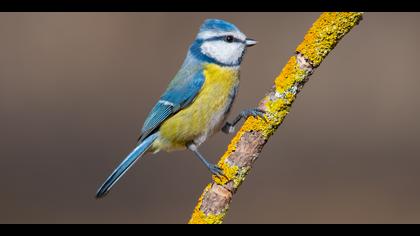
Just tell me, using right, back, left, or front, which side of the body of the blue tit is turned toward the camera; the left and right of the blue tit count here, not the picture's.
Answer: right
